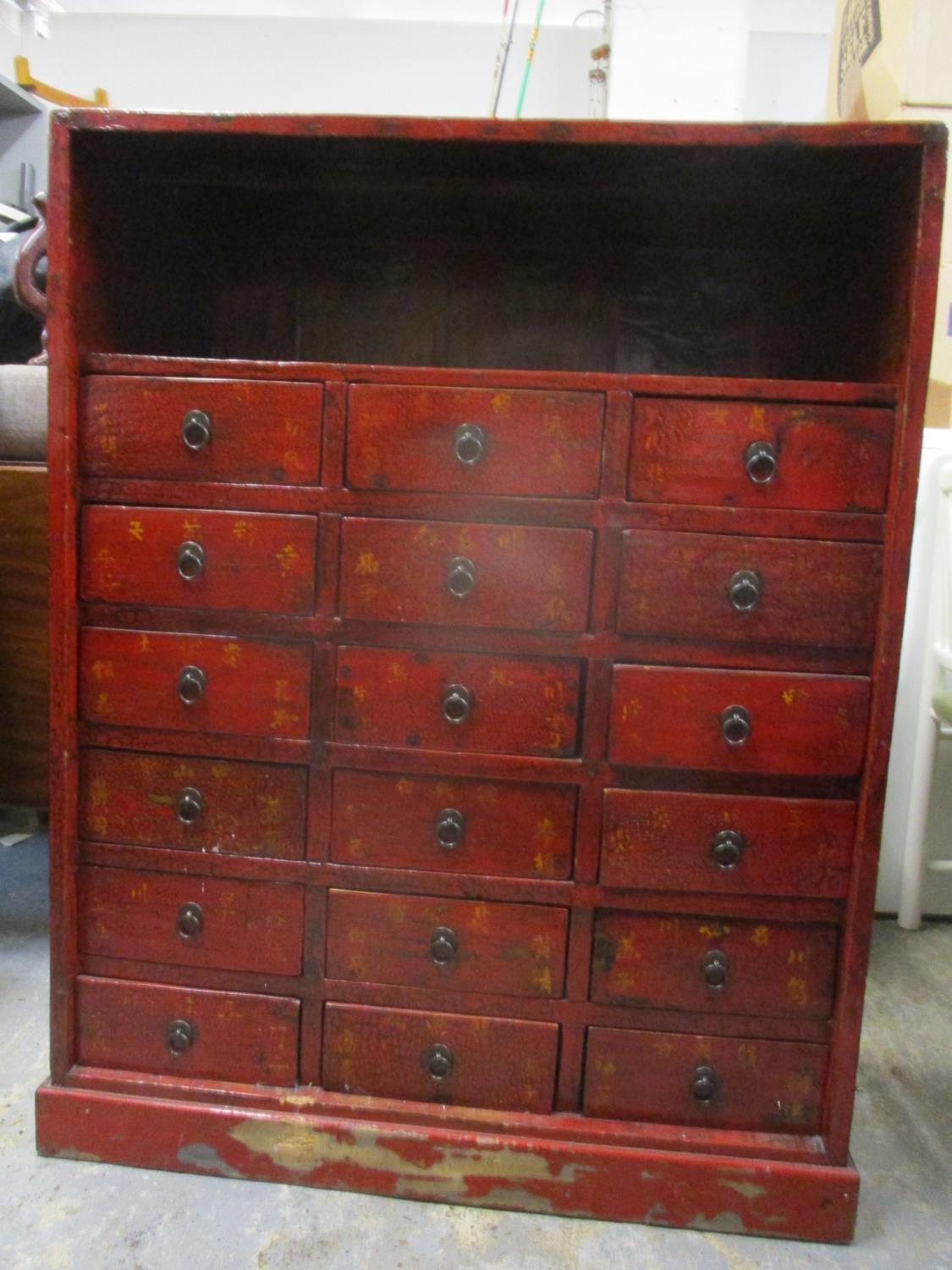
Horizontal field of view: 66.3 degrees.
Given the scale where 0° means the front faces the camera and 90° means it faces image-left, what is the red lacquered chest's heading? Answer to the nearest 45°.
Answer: approximately 0°
